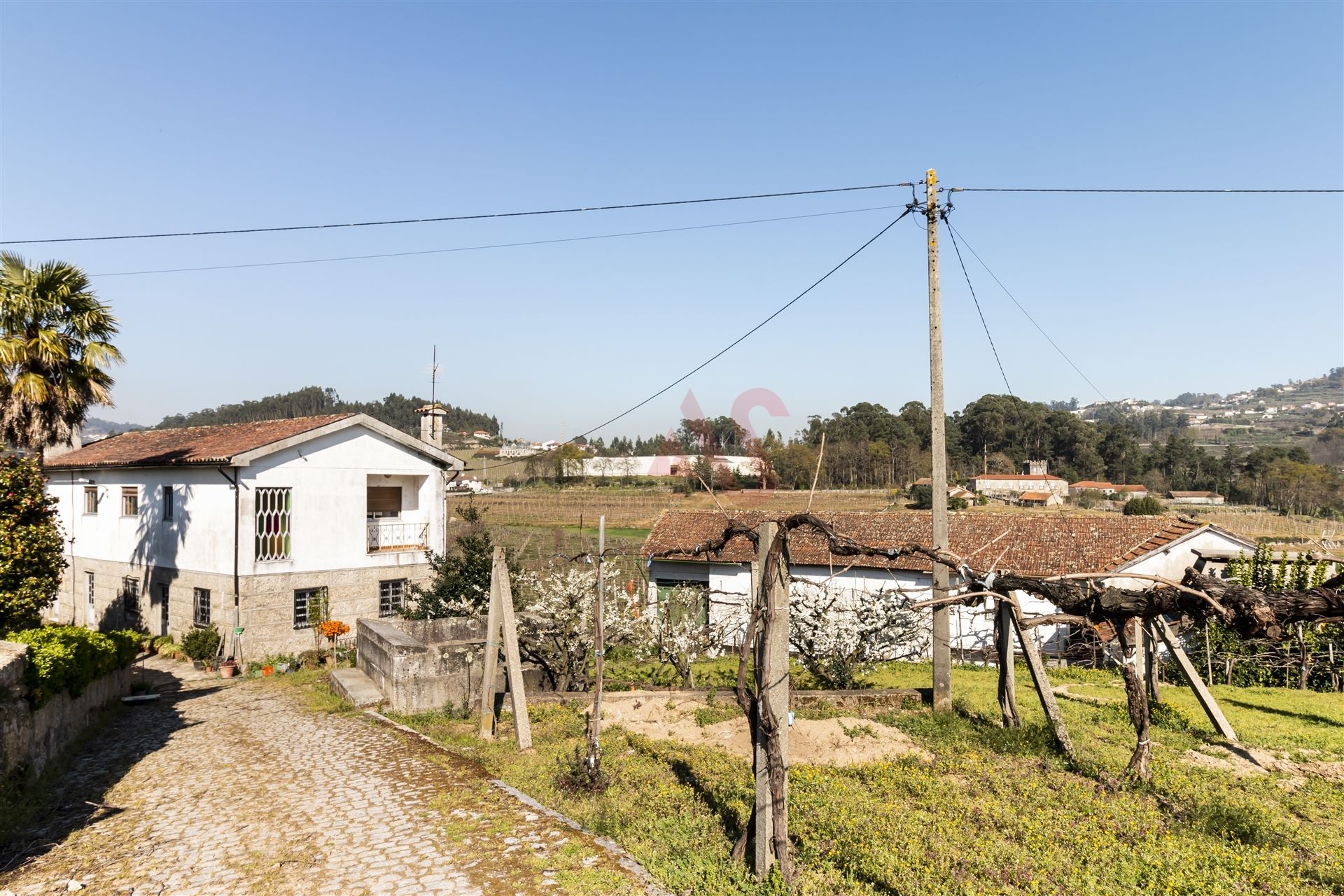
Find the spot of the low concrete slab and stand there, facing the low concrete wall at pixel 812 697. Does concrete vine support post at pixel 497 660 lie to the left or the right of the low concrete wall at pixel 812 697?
right

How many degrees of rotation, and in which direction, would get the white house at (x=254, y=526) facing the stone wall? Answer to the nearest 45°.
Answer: approximately 45° to its right

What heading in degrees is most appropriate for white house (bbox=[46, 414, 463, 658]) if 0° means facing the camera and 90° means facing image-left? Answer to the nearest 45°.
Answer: approximately 315°

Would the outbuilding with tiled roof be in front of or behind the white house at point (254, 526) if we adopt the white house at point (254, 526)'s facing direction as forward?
in front

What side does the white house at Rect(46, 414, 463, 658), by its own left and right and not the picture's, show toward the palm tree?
right

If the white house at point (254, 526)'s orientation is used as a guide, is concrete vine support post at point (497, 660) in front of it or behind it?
in front

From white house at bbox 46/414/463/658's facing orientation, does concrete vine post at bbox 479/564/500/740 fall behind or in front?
in front
